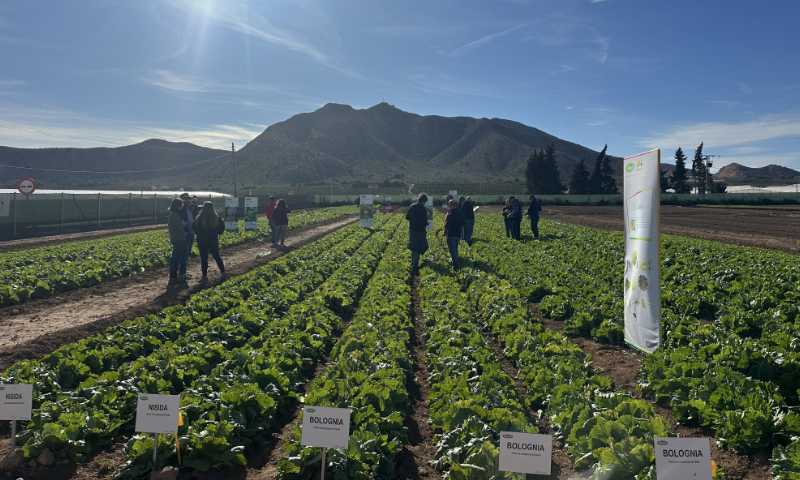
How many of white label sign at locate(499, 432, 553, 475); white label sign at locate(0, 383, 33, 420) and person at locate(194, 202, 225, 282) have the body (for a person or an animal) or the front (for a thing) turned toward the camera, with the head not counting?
2

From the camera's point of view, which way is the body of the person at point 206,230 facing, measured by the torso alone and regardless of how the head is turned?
away from the camera

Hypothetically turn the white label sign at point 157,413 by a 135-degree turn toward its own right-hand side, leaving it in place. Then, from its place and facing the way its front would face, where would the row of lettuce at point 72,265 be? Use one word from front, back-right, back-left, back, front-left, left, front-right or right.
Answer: front-right

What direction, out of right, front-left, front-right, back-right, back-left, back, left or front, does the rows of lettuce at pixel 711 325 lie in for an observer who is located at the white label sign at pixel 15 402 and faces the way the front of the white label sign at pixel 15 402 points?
left

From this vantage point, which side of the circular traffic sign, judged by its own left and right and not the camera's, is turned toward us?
front

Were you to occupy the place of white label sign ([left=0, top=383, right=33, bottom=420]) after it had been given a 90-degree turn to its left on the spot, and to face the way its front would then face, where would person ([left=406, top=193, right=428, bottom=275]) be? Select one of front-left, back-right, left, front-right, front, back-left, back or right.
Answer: front-left

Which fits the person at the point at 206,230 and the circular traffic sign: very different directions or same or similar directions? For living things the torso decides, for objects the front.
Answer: very different directions

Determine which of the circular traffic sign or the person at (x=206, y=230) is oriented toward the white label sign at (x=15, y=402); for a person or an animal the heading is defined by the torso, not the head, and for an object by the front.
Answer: the circular traffic sign

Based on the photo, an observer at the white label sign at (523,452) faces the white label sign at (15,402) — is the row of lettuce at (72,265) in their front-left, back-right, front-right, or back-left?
front-right

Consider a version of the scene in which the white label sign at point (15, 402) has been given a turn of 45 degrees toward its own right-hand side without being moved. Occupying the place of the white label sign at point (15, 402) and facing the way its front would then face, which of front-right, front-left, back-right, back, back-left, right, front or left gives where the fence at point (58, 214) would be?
back-right

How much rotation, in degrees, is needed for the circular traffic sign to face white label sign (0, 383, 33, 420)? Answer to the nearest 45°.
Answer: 0° — it already faces it

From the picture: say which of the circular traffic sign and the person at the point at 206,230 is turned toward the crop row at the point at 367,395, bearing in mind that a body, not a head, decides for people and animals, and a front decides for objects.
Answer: the circular traffic sign

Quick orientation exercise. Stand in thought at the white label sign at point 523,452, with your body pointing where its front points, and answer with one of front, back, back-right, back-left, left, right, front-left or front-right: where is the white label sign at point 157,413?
right

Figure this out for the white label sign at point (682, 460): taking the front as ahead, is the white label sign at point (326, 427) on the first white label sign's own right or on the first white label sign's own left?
on the first white label sign's own right

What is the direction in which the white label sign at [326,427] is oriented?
toward the camera

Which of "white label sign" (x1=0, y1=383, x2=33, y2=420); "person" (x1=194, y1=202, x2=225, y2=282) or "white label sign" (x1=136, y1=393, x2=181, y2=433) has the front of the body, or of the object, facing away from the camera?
the person

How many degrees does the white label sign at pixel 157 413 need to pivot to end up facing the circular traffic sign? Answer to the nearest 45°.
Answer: approximately 180°

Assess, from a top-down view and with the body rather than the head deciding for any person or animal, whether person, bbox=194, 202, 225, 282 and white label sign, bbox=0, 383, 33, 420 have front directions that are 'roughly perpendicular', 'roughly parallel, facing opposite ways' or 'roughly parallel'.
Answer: roughly parallel, facing opposite ways

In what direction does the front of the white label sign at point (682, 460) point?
toward the camera
